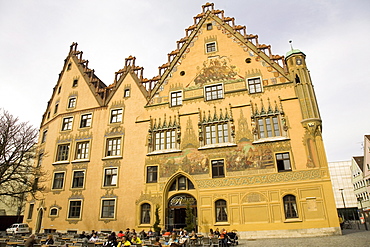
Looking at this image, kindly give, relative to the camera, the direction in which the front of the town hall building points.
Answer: facing the viewer
